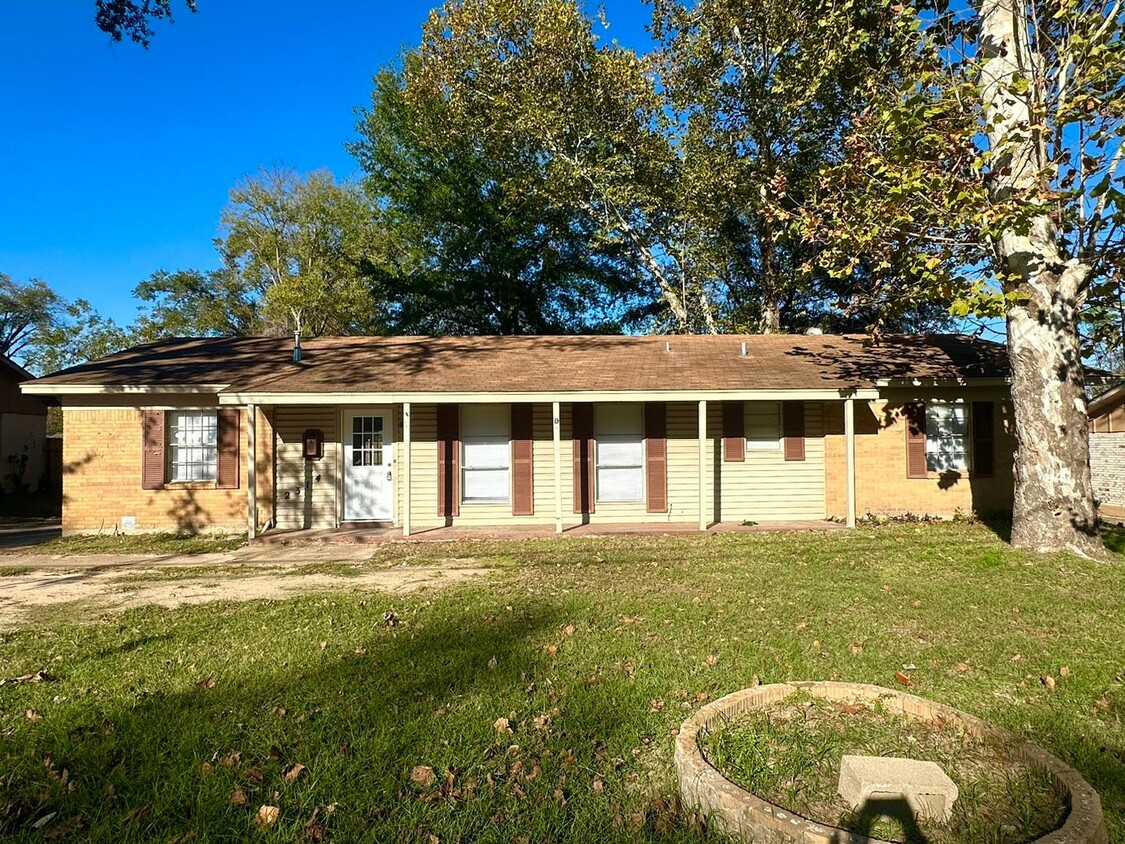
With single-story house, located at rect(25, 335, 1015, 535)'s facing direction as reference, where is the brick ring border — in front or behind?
in front

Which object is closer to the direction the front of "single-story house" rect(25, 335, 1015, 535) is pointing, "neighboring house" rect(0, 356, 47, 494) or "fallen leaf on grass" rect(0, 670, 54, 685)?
the fallen leaf on grass

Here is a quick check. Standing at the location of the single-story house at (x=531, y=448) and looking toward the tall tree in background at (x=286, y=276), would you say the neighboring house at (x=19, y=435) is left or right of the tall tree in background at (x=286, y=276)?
left

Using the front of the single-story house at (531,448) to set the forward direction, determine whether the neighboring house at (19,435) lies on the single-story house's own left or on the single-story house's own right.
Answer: on the single-story house's own right

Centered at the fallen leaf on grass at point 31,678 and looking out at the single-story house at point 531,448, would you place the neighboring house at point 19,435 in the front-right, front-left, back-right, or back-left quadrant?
front-left

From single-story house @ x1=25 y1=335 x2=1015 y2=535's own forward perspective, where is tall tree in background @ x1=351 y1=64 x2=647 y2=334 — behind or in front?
behind

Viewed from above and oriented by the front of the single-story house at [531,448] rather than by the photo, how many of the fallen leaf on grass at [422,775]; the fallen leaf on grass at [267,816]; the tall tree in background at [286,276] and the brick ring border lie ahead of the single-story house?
3

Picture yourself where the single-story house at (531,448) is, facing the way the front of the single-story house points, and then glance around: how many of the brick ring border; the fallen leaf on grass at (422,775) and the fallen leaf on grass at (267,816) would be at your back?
0

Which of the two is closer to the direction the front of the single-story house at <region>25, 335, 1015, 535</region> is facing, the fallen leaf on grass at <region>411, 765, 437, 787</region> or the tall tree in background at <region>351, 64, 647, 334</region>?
the fallen leaf on grass

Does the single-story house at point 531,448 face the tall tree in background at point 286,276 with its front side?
no

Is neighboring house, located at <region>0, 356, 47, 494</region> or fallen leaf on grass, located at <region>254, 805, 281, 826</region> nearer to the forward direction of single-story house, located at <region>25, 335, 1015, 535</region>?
the fallen leaf on grass

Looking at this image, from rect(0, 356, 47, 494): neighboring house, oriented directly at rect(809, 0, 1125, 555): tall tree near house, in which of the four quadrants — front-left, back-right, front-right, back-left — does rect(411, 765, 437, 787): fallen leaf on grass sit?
front-right

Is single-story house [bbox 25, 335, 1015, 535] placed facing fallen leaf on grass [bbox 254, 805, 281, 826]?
yes

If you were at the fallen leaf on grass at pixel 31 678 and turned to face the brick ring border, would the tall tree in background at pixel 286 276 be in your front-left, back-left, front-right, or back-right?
back-left

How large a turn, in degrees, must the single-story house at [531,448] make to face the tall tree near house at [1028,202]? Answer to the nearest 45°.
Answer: approximately 45° to its left

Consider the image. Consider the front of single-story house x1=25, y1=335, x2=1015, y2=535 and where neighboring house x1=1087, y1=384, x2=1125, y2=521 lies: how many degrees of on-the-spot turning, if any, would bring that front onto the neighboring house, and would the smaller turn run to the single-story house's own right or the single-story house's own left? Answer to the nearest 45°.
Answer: approximately 90° to the single-story house's own left

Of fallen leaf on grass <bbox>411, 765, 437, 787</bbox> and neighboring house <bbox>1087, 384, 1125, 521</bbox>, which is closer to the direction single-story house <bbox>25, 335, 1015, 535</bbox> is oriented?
the fallen leaf on grass

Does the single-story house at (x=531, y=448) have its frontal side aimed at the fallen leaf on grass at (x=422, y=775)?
yes

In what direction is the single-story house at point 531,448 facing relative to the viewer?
toward the camera
